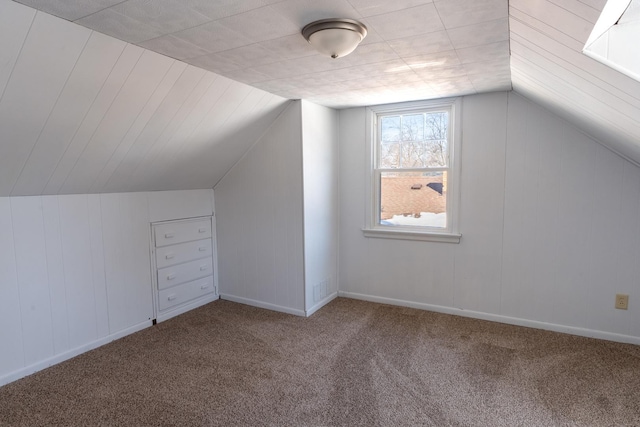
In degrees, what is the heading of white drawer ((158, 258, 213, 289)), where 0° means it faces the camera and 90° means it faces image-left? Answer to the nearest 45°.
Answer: approximately 315°

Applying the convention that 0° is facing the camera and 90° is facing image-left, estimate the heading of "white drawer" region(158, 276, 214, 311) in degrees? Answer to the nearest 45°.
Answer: approximately 315°
